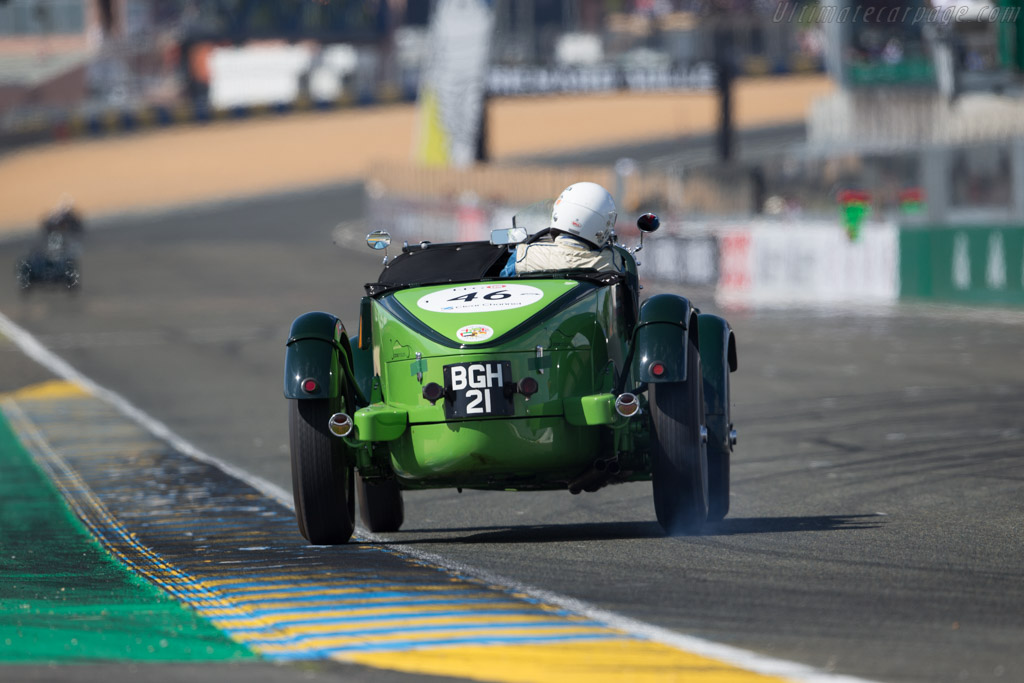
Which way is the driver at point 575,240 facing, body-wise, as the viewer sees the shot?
away from the camera

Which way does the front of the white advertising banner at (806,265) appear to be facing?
toward the camera

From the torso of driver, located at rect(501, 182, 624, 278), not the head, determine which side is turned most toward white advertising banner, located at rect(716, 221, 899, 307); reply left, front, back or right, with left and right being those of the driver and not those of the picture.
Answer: front

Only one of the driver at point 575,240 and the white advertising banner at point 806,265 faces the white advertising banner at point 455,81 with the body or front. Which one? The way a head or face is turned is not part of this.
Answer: the driver

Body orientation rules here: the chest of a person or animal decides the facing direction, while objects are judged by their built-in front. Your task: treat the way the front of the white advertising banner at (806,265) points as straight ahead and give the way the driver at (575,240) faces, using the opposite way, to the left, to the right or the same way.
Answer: the opposite way

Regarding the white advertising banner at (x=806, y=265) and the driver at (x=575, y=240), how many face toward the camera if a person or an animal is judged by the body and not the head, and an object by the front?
1

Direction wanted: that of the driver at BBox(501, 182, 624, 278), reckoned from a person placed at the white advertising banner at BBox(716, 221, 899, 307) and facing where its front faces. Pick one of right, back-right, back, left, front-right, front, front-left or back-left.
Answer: front

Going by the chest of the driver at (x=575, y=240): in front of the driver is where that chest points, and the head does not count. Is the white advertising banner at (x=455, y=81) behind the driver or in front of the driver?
in front

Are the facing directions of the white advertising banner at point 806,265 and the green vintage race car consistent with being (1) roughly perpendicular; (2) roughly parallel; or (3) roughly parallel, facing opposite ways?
roughly parallel, facing opposite ways

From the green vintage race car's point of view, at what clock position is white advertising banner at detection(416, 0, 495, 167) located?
The white advertising banner is roughly at 12 o'clock from the green vintage race car.

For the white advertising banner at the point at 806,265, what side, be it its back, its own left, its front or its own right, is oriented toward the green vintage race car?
front

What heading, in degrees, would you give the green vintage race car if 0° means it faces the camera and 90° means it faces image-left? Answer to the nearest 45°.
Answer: approximately 180°

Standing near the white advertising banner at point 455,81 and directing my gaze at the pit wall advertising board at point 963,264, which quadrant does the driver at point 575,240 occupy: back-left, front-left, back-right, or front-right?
front-right
